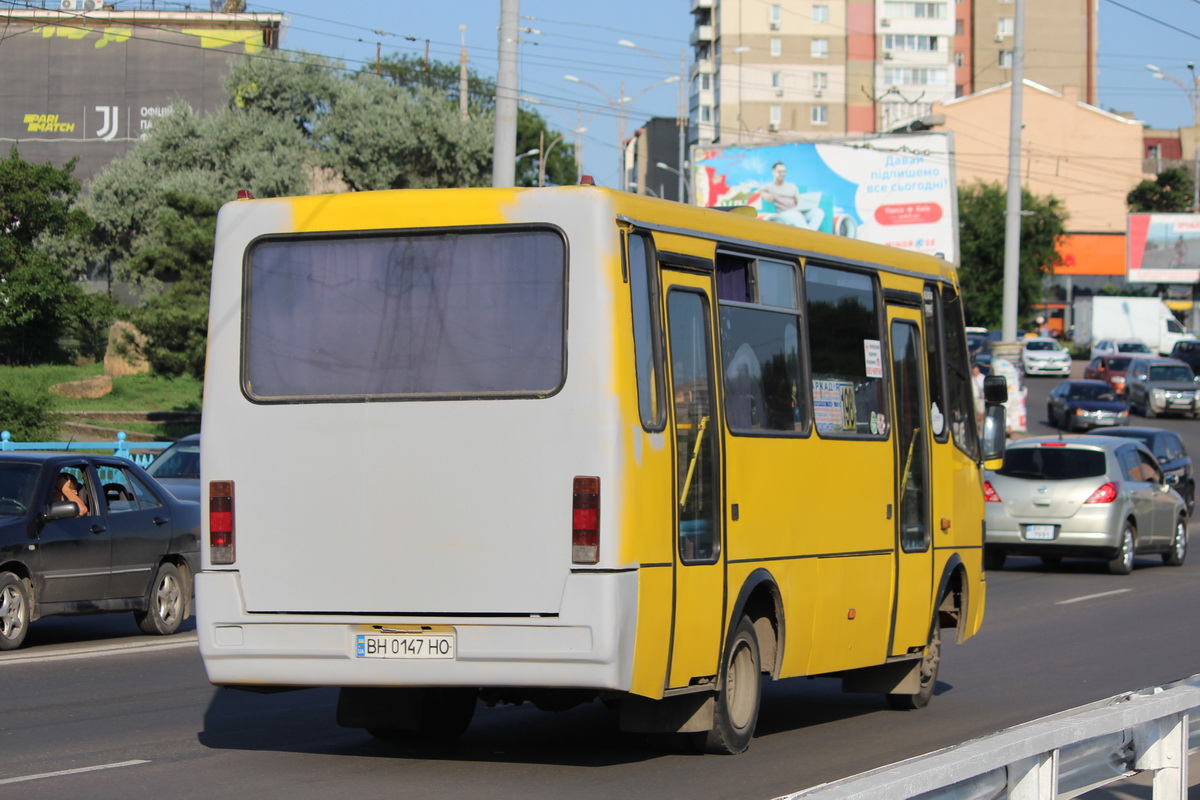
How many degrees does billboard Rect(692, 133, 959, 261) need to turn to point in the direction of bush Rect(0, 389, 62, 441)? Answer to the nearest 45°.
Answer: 0° — it already faces it

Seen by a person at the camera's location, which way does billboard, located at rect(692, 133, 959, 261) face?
facing the viewer and to the left of the viewer

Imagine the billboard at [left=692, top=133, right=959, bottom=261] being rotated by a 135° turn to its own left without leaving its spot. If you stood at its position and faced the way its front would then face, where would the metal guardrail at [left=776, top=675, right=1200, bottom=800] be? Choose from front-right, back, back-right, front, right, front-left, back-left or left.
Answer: right

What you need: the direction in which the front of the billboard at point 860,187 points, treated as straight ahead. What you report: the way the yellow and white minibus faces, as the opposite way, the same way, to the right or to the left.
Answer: the opposite way

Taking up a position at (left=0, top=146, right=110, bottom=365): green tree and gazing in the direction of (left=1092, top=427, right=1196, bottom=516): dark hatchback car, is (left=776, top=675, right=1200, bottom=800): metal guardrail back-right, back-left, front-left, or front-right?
front-right

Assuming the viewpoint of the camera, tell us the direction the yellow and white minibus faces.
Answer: facing away from the viewer and to the right of the viewer

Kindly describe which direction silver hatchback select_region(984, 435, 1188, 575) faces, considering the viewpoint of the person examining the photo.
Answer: facing away from the viewer and to the right of the viewer

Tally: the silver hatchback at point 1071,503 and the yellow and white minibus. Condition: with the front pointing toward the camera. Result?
0

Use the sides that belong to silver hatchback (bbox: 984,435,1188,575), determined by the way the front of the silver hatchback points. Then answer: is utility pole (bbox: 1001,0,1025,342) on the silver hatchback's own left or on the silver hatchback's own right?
on the silver hatchback's own left

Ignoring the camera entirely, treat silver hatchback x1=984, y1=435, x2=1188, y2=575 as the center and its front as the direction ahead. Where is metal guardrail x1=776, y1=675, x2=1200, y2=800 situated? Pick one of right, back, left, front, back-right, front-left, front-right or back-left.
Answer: back-right

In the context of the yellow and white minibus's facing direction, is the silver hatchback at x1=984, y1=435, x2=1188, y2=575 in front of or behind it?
in front

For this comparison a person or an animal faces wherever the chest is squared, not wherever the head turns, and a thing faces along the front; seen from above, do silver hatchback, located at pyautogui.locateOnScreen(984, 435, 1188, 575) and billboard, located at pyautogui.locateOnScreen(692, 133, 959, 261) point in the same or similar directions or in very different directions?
very different directions

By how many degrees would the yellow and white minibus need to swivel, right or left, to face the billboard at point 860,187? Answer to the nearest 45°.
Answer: approximately 45° to its left

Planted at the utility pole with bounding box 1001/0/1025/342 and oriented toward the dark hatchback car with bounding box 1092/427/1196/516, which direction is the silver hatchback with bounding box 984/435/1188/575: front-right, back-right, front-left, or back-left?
front-right
